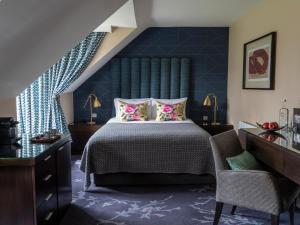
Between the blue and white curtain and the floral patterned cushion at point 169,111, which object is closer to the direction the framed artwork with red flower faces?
the blue and white curtain

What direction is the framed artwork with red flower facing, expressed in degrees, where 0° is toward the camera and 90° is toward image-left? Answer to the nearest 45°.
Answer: approximately 45°

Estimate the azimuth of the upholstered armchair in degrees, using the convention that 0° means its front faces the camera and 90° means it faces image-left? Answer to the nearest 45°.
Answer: approximately 315°

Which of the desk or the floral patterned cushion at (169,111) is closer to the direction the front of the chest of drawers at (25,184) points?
the desk

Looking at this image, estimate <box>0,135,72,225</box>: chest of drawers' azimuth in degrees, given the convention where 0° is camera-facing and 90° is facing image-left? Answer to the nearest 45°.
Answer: approximately 315°

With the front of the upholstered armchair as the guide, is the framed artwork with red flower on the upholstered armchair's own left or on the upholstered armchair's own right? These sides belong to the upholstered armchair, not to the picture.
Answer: on the upholstered armchair's own left

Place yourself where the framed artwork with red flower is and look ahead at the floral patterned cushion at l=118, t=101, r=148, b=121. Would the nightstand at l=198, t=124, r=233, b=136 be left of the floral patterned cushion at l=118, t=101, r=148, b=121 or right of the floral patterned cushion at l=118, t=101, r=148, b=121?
right

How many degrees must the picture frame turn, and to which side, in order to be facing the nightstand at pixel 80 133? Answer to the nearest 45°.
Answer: approximately 45° to its right

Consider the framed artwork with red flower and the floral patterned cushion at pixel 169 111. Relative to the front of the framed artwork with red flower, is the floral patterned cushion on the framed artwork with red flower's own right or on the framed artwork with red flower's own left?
on the framed artwork with red flower's own right

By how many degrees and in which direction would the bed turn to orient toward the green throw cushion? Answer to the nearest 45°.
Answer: approximately 45° to its left

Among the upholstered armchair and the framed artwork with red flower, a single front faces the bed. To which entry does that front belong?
the framed artwork with red flower
